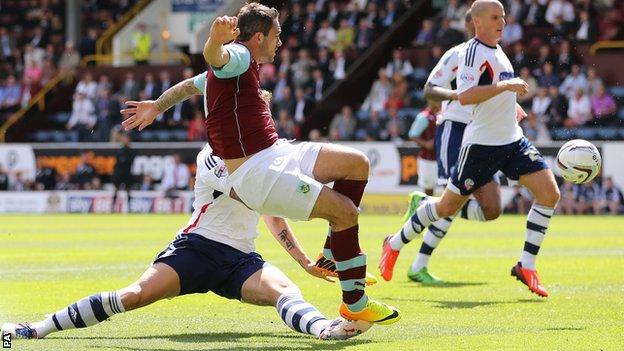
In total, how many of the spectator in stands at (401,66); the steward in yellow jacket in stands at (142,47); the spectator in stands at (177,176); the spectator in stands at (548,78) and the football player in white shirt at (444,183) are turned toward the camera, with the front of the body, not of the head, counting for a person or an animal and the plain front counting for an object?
4

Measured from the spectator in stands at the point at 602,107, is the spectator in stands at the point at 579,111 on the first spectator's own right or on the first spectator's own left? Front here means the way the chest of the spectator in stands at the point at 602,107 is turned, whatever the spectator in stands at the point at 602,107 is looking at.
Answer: on the first spectator's own right

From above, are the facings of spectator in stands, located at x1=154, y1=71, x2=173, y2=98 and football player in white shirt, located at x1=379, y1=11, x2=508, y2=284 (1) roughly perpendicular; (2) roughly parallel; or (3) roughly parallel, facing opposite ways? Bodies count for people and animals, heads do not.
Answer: roughly perpendicular
